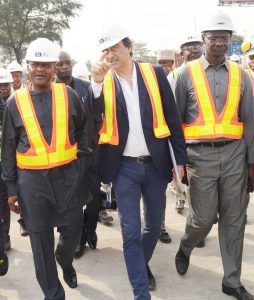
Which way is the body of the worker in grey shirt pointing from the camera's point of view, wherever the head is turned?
toward the camera

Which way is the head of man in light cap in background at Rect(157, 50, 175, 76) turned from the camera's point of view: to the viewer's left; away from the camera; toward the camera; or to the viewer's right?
toward the camera

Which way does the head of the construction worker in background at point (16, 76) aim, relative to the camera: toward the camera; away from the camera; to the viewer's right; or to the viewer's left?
toward the camera

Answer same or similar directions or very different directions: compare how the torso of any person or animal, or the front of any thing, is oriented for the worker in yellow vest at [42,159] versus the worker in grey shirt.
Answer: same or similar directions

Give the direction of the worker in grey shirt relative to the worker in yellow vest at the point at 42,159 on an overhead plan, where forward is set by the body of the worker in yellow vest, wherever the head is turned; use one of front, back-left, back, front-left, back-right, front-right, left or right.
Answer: left

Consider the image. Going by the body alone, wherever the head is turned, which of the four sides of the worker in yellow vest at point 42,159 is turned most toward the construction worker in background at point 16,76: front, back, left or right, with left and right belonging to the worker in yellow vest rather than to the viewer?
back

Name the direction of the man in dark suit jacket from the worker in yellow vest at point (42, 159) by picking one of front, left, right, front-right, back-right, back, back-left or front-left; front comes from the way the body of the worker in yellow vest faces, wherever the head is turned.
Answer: left

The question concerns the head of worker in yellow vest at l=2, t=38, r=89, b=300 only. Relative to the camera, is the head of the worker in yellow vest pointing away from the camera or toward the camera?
toward the camera

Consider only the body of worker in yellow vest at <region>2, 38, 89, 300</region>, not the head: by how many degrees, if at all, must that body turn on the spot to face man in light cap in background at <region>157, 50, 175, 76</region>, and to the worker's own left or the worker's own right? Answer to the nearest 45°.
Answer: approximately 135° to the worker's own left

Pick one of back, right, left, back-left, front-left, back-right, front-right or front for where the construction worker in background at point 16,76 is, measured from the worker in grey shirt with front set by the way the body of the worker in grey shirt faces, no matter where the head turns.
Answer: back-right

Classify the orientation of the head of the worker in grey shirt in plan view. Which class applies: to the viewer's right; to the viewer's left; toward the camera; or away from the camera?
toward the camera

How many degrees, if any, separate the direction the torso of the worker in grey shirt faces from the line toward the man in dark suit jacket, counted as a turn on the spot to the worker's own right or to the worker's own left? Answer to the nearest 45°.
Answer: approximately 90° to the worker's own right

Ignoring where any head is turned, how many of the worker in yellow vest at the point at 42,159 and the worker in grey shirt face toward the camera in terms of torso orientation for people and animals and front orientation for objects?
2
